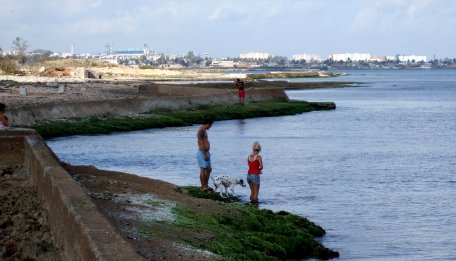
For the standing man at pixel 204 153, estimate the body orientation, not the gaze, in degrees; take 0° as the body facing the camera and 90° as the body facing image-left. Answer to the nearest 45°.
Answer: approximately 270°

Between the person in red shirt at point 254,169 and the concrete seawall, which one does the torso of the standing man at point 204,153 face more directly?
the person in red shirt

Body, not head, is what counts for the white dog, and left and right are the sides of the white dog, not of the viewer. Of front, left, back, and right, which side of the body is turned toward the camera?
right
